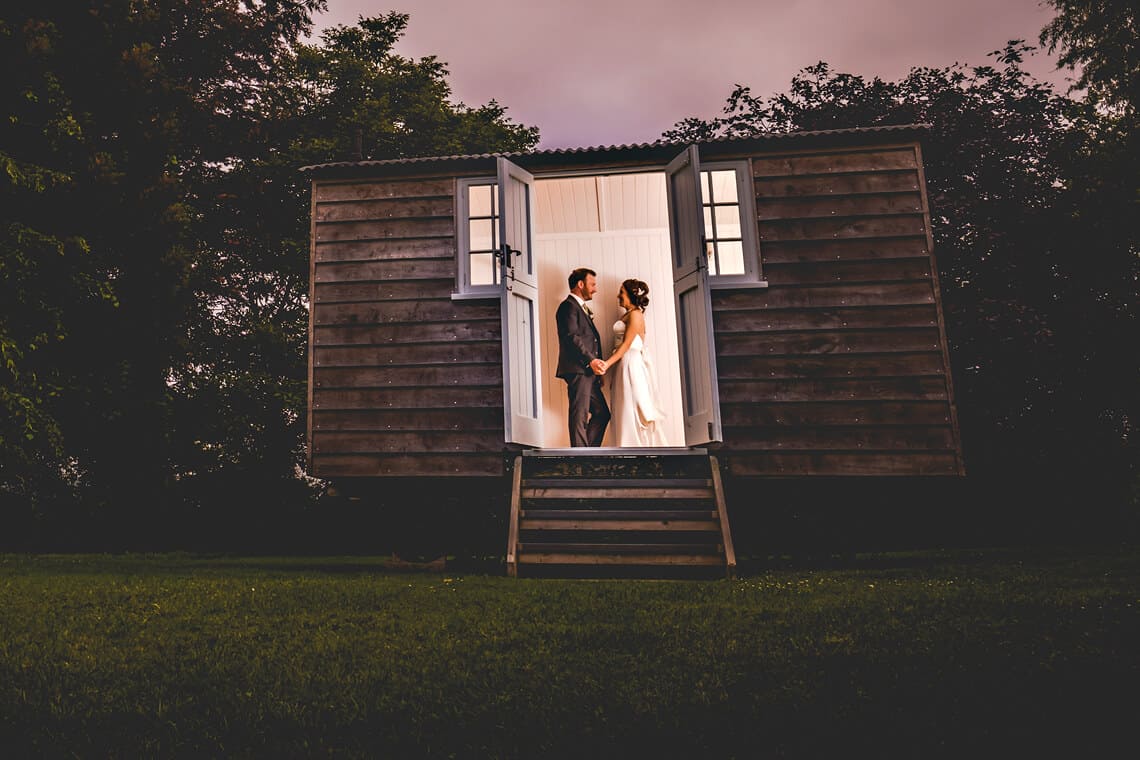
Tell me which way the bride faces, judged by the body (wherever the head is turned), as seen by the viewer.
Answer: to the viewer's left

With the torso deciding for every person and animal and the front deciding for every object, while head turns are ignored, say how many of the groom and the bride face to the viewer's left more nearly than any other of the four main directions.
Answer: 1

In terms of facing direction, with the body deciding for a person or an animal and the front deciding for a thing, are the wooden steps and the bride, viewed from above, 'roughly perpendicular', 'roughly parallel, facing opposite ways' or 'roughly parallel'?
roughly perpendicular

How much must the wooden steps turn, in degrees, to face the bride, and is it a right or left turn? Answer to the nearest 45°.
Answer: approximately 180°

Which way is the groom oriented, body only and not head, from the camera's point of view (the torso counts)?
to the viewer's right

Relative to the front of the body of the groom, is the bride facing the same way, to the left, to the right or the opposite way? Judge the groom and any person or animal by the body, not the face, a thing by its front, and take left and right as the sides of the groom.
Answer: the opposite way

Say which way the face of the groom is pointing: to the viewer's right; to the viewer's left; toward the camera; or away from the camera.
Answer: to the viewer's right

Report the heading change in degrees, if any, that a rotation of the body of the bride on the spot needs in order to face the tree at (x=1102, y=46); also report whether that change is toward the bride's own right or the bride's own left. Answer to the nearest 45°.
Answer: approximately 135° to the bride's own right

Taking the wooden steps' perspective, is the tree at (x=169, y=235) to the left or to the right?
on its right
